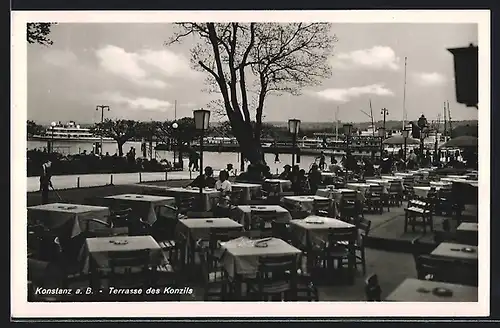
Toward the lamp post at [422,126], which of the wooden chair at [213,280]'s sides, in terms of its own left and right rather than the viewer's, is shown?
front

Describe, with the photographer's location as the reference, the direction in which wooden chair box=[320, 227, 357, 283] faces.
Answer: facing away from the viewer and to the left of the viewer

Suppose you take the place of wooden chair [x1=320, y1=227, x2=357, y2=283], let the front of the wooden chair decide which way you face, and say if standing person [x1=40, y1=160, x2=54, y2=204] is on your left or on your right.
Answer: on your left

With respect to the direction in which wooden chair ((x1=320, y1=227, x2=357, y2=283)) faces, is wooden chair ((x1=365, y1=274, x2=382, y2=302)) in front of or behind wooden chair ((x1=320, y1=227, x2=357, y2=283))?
behind

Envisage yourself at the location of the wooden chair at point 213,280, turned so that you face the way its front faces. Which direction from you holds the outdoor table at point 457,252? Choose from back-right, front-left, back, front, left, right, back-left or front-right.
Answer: front
